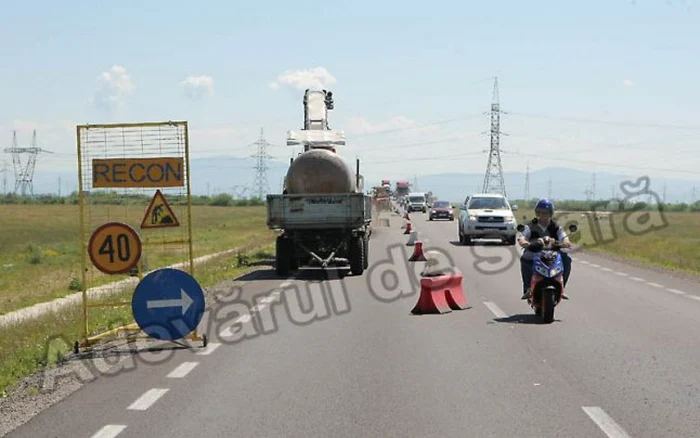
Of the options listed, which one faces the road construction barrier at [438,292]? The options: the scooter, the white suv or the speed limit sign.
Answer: the white suv

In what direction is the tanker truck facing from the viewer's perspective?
away from the camera

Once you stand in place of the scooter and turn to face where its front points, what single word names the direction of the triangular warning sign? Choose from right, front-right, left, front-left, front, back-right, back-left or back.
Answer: front-right

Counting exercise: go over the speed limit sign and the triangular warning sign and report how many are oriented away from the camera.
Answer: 0

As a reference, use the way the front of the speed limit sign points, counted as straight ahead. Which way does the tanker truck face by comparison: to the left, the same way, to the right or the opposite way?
the opposite way

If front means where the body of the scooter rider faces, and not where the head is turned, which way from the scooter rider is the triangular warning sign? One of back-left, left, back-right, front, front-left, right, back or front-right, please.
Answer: front-right

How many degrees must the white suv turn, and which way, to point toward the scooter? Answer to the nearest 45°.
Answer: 0° — it already faces it

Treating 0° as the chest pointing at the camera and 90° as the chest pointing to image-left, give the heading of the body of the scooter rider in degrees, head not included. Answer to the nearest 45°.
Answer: approximately 0°

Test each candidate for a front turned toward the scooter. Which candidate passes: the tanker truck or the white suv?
the white suv
